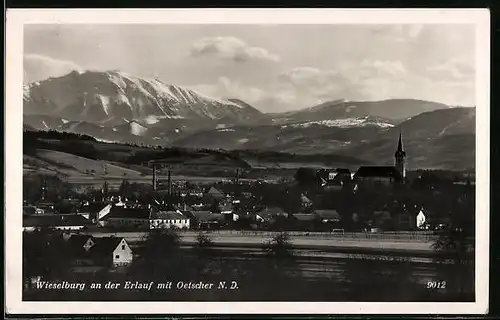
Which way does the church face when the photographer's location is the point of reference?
facing to the right of the viewer
